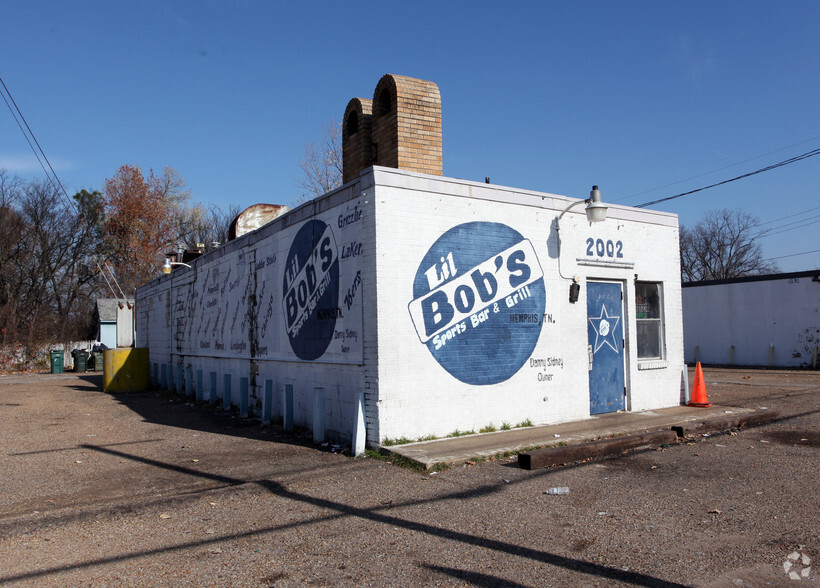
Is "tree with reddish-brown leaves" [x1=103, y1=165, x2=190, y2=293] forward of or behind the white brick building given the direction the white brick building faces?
behind

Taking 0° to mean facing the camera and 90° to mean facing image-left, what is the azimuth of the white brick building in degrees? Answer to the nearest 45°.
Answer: approximately 315°

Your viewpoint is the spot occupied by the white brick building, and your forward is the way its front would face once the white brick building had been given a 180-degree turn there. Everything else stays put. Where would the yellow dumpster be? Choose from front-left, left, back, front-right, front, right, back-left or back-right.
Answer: front

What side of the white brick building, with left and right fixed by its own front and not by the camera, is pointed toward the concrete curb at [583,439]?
front

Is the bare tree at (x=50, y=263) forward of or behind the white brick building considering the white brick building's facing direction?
behind

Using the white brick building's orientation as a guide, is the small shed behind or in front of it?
behind

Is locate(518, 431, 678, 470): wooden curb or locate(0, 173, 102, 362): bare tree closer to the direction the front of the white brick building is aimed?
the wooden curb

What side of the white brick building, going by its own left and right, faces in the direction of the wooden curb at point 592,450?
front

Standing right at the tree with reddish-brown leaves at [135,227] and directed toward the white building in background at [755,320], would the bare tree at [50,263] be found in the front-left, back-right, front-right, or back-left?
back-right
